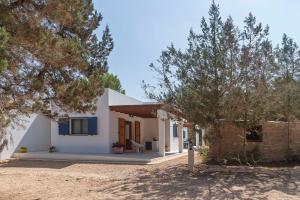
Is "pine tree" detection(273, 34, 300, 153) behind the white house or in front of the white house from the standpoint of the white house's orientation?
in front

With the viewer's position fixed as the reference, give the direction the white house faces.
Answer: facing the viewer and to the right of the viewer

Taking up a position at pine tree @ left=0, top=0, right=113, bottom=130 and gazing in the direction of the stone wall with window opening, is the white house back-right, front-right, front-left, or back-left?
front-left

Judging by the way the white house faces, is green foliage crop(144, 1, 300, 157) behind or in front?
in front

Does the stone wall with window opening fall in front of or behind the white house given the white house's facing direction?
in front

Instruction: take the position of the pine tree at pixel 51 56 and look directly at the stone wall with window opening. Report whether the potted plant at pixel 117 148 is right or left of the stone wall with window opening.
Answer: left
